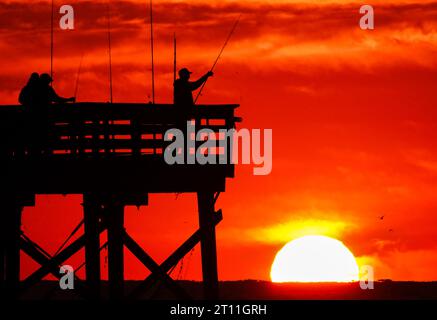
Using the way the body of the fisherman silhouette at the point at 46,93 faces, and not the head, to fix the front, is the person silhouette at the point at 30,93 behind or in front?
behind

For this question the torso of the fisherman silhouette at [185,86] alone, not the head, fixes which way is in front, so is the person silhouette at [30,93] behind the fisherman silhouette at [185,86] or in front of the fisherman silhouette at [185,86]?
behind

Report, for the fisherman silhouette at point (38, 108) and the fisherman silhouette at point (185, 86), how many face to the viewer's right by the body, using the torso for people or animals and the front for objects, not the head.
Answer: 2

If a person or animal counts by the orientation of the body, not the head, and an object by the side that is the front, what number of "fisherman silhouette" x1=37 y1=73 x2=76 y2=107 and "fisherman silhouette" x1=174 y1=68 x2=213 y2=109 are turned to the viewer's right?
2

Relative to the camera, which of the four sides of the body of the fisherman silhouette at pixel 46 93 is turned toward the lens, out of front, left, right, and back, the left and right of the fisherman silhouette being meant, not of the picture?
right

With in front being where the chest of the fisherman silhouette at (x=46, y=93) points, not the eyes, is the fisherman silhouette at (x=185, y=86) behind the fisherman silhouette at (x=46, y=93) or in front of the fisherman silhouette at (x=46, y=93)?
in front

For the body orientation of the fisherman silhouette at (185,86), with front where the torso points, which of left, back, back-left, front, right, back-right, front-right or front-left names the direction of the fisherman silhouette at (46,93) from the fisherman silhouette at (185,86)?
back

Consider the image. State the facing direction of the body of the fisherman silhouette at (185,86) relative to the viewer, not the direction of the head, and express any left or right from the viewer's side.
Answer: facing to the right of the viewer

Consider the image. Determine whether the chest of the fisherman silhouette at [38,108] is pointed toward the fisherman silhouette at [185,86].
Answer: yes

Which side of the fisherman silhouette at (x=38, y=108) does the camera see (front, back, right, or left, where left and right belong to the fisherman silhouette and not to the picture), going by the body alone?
right
